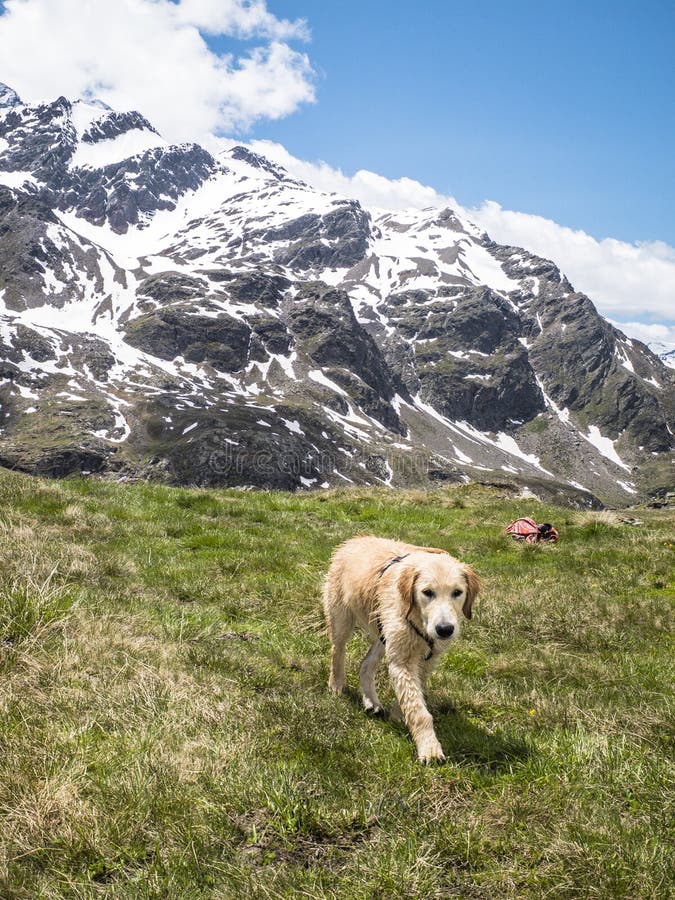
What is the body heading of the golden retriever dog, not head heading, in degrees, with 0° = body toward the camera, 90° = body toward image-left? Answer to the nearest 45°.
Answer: approximately 315°

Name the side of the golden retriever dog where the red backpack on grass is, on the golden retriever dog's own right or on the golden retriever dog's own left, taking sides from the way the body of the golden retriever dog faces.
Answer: on the golden retriever dog's own left
